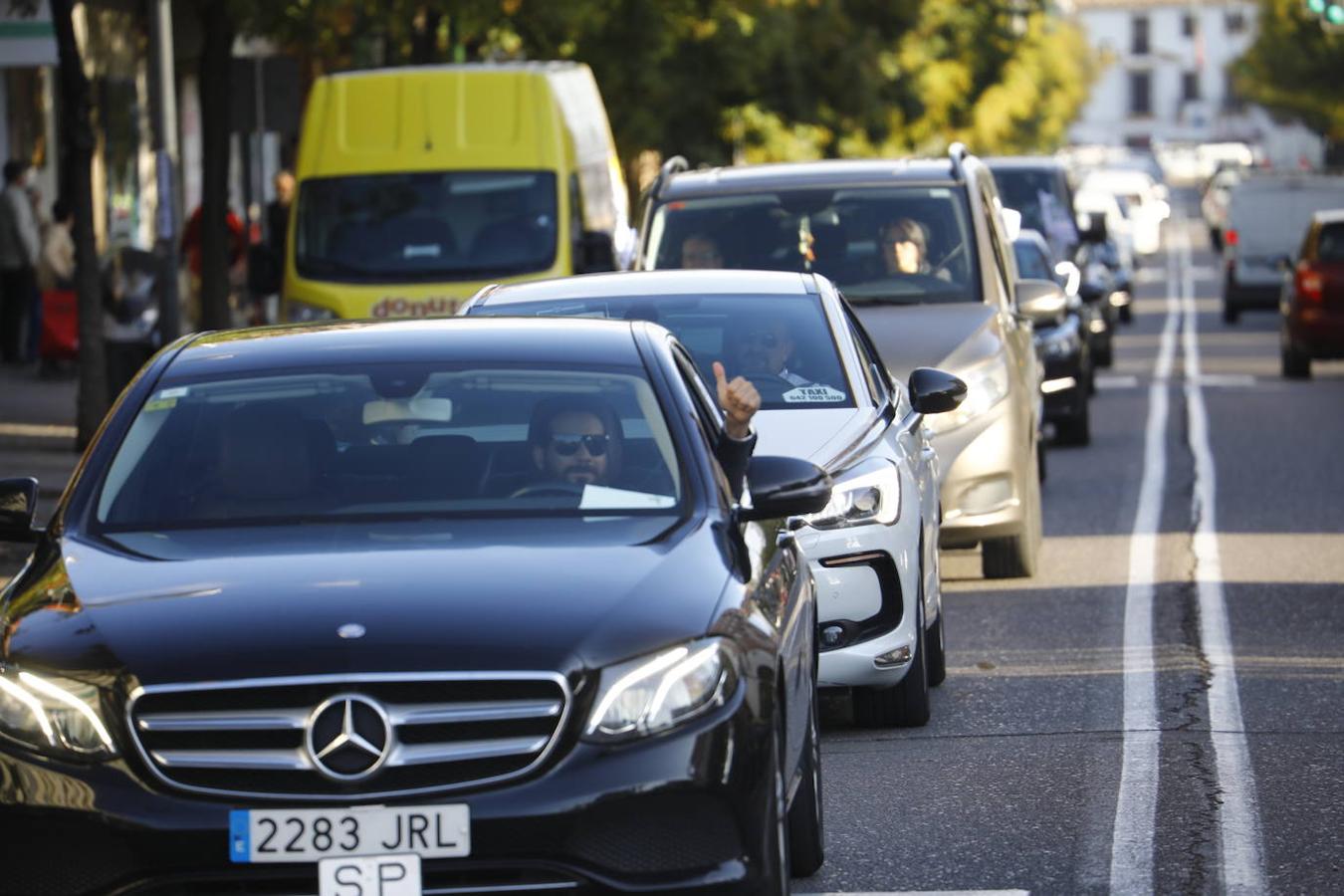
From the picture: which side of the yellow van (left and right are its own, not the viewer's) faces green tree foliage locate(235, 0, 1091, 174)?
back

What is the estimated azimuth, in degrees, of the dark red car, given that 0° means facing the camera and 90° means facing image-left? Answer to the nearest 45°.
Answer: approximately 180°

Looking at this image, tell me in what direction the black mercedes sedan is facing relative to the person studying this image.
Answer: facing the viewer

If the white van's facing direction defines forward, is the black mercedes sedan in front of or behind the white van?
behind

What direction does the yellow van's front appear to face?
toward the camera

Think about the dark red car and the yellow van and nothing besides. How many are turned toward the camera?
1

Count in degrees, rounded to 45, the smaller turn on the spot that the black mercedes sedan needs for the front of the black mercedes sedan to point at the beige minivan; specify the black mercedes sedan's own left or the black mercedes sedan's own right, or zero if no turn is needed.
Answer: approximately 180°

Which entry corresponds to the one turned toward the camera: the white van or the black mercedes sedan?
the black mercedes sedan

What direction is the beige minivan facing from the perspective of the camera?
toward the camera

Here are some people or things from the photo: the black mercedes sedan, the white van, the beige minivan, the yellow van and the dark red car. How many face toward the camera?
3

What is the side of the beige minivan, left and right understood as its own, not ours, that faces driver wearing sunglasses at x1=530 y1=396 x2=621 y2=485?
front

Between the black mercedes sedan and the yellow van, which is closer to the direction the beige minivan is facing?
the black mercedes sedan

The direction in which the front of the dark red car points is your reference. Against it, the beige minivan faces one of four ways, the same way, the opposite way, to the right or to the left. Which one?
the opposite way

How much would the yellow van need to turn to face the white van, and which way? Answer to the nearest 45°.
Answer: approximately 135° to its left

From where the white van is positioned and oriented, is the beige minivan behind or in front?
behind

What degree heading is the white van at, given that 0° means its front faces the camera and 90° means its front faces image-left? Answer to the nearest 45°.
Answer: approximately 180°

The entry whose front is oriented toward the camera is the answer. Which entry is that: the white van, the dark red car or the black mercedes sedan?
the black mercedes sedan
